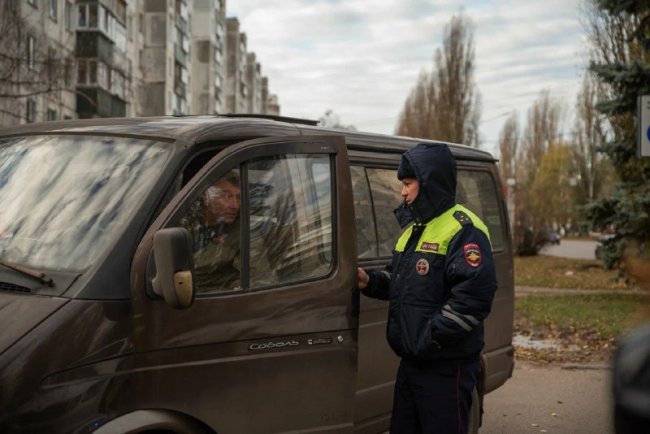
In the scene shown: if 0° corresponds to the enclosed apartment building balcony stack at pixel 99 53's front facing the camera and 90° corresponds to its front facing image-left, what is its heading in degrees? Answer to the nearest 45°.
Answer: approximately 315°

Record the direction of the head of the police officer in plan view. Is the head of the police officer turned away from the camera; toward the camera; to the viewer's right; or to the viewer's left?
to the viewer's left

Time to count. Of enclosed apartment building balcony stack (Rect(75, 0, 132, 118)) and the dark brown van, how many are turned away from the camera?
0

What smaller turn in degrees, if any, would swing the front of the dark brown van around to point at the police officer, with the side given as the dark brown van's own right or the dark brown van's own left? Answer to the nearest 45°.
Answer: approximately 135° to the dark brown van's own left

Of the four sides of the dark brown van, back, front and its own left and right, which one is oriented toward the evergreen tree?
back

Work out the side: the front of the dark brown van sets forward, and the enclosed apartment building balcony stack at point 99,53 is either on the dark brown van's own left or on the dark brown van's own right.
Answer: on the dark brown van's own right

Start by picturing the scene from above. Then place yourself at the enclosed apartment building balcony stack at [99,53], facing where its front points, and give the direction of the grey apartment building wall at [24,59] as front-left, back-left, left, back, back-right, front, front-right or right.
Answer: front-right

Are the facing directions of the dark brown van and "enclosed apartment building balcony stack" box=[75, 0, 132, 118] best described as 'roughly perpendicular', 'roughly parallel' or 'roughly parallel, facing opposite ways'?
roughly perpendicular

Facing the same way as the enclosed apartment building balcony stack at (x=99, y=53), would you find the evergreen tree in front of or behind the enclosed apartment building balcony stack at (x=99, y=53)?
in front

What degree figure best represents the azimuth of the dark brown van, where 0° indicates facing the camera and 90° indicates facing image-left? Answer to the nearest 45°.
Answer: approximately 45°
